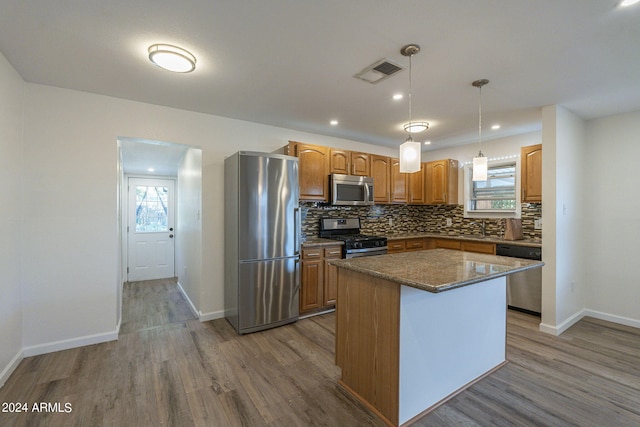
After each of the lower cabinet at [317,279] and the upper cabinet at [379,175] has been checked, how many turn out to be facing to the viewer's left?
0

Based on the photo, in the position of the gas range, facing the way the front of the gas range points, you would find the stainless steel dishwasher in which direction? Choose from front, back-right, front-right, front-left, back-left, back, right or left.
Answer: front-left

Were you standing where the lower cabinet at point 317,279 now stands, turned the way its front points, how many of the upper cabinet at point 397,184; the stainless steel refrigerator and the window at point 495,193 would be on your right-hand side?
1

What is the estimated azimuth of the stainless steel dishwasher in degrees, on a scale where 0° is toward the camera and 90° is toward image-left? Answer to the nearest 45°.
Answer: approximately 45°

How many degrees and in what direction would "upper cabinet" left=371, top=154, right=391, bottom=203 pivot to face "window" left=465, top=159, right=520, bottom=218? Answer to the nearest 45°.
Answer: approximately 45° to its left

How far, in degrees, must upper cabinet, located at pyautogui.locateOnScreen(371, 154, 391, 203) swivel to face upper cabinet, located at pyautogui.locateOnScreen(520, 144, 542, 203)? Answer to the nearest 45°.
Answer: approximately 45° to its left

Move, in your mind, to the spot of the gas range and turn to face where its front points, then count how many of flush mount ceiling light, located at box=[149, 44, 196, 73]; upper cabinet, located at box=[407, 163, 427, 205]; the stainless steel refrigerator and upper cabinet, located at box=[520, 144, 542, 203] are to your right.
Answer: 2

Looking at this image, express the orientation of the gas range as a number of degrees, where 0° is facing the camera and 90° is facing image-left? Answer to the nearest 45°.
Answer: approximately 315°

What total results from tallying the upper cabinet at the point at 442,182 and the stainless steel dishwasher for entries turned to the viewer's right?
0

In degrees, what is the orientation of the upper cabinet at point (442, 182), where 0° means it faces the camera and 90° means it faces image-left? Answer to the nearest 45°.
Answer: approximately 45°

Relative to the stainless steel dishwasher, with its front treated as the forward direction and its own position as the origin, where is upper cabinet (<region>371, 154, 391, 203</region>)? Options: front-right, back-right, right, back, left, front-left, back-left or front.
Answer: front-right

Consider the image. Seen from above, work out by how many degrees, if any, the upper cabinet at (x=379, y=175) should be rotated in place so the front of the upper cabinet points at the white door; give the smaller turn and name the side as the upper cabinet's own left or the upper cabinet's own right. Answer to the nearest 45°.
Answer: approximately 135° to the upper cabinet's own right
